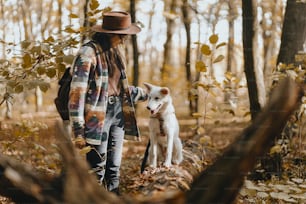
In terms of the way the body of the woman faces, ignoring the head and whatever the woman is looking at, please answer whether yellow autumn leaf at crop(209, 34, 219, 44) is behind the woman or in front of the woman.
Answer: in front

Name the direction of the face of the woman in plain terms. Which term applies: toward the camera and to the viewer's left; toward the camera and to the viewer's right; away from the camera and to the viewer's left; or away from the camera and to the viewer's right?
toward the camera and to the viewer's right

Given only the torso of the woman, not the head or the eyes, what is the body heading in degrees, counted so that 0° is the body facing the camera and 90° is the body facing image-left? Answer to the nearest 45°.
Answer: approximately 315°

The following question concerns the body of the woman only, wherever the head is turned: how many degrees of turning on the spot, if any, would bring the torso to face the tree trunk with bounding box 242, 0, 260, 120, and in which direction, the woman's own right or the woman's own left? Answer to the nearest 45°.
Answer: approximately 90° to the woman's own left

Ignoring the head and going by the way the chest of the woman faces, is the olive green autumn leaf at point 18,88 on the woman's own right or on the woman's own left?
on the woman's own right

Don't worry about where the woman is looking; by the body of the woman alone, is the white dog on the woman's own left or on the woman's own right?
on the woman's own left

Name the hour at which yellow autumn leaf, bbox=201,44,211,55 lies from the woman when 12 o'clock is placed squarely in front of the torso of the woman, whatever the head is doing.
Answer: The yellow autumn leaf is roughly at 11 o'clock from the woman.

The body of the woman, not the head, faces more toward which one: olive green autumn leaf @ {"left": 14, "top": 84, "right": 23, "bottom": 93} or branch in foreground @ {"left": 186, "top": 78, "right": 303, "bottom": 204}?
the branch in foreground

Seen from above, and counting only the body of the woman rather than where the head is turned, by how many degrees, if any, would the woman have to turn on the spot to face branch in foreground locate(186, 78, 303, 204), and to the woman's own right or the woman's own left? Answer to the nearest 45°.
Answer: approximately 45° to the woman's own right
